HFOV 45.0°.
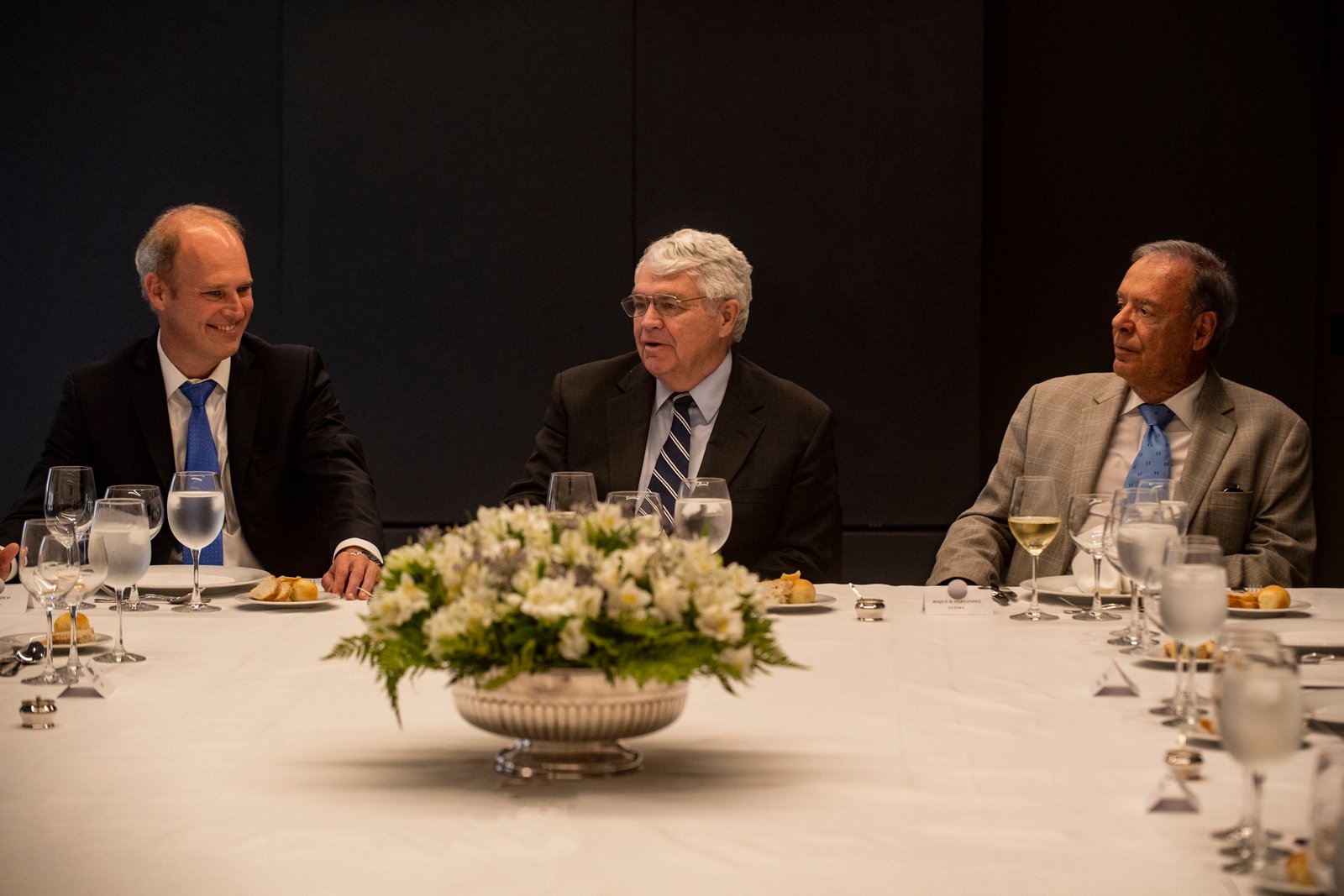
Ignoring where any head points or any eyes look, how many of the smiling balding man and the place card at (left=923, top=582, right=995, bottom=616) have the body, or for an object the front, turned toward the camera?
2

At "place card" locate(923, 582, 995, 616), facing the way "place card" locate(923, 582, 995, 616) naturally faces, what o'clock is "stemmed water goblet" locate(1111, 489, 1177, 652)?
The stemmed water goblet is roughly at 11 o'clock from the place card.

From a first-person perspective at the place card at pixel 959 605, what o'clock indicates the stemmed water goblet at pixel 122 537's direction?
The stemmed water goblet is roughly at 2 o'clock from the place card.

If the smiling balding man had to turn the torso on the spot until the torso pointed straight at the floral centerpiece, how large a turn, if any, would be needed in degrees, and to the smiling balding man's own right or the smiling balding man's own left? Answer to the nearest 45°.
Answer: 0° — they already face it

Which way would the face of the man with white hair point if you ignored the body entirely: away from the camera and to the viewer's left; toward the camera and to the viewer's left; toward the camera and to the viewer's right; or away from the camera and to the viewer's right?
toward the camera and to the viewer's left

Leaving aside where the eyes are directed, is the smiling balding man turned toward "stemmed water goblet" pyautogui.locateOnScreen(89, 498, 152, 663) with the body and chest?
yes

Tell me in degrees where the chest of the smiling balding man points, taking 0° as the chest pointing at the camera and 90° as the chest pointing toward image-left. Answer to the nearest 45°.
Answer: approximately 0°

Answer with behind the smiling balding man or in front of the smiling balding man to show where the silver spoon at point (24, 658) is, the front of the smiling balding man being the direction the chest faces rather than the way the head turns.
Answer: in front

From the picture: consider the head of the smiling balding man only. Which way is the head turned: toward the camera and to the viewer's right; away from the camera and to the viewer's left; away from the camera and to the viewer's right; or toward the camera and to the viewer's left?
toward the camera and to the viewer's right

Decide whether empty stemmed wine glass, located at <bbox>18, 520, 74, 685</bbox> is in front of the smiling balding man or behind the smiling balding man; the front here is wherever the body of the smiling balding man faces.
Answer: in front

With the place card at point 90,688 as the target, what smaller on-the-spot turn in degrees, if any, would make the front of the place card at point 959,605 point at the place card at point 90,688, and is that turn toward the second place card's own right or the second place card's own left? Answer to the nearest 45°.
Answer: approximately 45° to the second place card's own right

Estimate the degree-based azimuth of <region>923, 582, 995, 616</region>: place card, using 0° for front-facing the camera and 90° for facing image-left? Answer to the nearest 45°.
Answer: approximately 0°

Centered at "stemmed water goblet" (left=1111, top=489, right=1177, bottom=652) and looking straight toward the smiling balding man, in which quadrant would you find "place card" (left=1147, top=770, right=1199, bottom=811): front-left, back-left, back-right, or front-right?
back-left

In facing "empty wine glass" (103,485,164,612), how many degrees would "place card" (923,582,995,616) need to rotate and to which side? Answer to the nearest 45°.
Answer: approximately 90° to its right

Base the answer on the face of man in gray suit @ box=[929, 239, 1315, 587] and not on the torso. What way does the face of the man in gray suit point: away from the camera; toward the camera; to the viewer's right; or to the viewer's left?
to the viewer's left

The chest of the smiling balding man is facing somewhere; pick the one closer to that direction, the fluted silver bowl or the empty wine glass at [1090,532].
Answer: the fluted silver bowl
